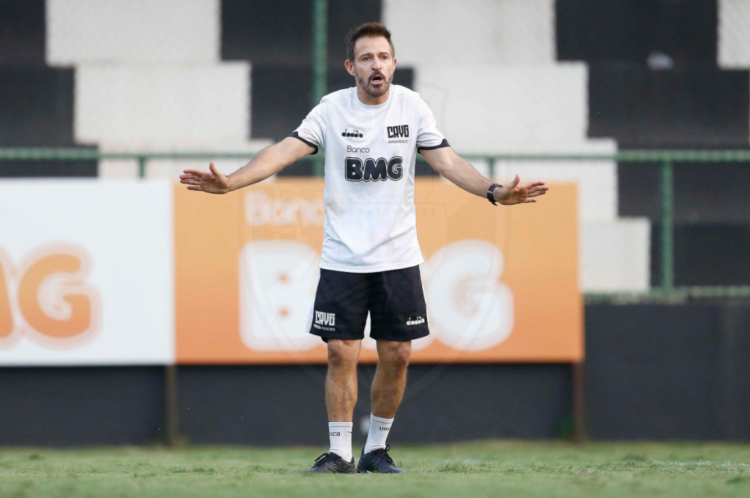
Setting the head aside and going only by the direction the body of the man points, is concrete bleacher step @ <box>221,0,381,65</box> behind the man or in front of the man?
behind

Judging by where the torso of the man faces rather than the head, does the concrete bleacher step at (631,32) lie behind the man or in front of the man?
behind

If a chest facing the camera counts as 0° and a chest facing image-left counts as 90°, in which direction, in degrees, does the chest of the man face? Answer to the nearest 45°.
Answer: approximately 0°

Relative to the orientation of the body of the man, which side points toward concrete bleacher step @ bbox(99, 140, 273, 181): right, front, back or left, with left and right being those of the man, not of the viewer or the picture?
back

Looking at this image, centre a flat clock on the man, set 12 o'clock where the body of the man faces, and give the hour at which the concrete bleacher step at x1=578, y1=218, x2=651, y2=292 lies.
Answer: The concrete bleacher step is roughly at 7 o'clock from the man.

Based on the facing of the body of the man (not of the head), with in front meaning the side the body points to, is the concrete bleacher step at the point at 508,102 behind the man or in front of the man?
behind

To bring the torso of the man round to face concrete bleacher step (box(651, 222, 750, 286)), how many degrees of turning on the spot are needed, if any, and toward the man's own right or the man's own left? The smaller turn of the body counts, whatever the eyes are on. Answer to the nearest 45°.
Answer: approximately 135° to the man's own left

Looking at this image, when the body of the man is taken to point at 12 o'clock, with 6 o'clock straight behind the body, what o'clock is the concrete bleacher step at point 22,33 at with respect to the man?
The concrete bleacher step is roughly at 5 o'clock from the man.

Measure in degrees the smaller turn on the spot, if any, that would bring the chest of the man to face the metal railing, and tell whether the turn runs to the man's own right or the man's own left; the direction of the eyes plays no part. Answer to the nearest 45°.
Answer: approximately 135° to the man's own left

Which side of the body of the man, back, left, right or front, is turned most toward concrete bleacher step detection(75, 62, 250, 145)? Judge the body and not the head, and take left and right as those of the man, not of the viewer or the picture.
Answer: back
